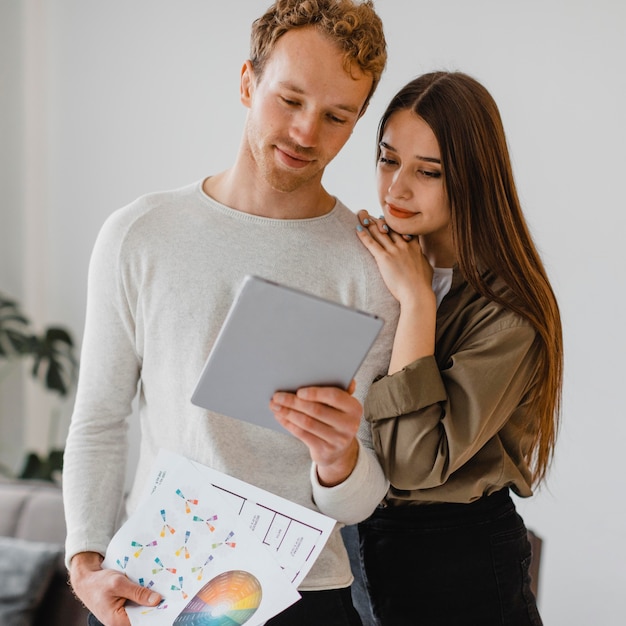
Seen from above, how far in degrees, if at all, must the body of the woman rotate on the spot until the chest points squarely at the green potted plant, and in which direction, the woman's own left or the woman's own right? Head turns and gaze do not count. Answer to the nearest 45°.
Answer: approximately 90° to the woman's own right

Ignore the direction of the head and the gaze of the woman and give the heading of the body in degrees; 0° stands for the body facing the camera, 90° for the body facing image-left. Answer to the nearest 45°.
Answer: approximately 45°

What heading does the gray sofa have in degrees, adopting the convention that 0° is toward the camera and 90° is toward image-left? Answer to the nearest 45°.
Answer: approximately 0°
